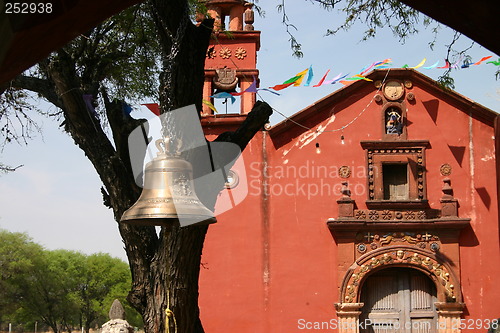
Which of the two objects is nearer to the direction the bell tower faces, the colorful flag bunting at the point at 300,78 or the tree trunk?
the tree trunk

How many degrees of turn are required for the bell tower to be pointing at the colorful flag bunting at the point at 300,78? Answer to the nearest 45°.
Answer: approximately 45° to its left

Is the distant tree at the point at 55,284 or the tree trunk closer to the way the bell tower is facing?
the tree trunk

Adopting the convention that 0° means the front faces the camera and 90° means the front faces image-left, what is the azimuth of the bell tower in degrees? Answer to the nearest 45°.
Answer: approximately 0°

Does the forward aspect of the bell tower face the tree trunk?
yes

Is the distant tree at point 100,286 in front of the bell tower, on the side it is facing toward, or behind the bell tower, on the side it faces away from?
behind

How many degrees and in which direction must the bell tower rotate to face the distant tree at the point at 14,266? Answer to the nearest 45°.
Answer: approximately 135° to its right
